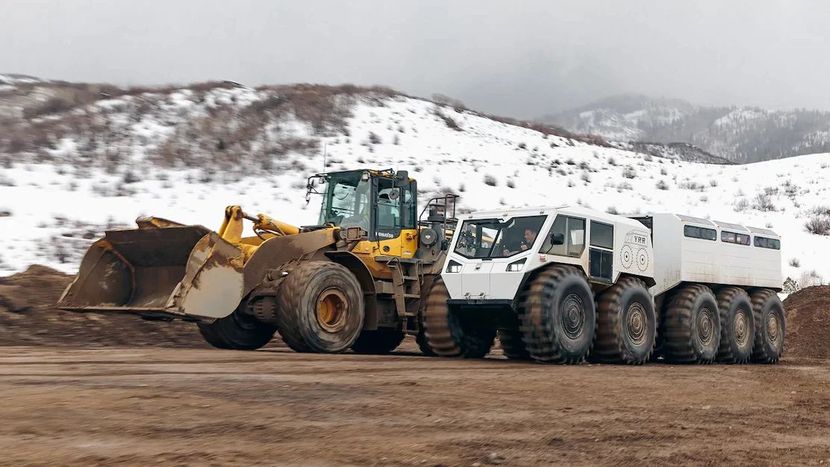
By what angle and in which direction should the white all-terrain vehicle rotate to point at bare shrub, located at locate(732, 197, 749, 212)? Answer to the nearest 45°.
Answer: approximately 135° to its right

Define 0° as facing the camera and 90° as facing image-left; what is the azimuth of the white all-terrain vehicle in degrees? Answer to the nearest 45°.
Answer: approximately 45°

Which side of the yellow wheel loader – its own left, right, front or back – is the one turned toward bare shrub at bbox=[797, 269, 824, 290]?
back

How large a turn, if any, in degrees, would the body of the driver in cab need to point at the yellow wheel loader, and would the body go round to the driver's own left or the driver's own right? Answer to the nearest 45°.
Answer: approximately 45° to the driver's own right

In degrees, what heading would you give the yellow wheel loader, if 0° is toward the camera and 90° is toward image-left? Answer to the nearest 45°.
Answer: approximately 45°

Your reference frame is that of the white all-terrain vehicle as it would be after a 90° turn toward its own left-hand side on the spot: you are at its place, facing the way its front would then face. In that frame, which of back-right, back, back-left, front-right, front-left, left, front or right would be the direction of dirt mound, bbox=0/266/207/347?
back-right

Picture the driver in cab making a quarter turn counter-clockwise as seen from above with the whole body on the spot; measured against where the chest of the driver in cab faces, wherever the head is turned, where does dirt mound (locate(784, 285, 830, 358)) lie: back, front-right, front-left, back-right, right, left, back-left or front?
left

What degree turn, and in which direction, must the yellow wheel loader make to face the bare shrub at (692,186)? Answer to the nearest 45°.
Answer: approximately 180°
